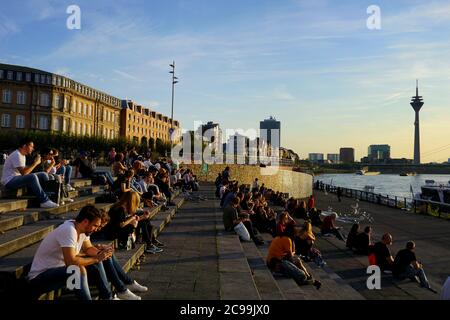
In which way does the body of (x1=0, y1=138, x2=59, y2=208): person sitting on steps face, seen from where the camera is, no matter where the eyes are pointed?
to the viewer's right

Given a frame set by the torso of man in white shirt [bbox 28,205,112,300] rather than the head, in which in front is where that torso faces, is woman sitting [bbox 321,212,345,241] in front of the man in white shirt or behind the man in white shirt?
in front

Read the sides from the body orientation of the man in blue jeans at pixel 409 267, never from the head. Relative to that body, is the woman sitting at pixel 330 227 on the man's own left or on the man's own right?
on the man's own left

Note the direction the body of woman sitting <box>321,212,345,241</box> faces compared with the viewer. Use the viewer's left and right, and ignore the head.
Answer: facing to the right of the viewer

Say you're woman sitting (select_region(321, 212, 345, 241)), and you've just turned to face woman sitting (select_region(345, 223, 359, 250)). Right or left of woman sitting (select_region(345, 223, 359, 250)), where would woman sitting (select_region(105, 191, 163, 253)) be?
right

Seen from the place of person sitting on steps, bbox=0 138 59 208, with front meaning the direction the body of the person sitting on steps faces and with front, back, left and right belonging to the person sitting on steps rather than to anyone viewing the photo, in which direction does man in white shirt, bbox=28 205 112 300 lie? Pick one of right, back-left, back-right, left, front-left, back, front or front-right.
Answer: right

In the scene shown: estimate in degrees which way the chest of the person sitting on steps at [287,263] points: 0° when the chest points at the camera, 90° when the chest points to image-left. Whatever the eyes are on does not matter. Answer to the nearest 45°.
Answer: approximately 270°

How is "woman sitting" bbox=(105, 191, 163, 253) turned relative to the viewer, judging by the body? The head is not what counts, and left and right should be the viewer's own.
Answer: facing to the right of the viewer

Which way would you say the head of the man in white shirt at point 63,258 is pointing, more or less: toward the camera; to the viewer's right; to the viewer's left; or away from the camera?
to the viewer's right

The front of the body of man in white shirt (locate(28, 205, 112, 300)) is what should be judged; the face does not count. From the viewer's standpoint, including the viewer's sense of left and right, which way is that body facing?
facing to the right of the viewer

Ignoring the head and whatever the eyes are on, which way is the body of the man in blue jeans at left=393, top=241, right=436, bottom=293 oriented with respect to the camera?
to the viewer's right
